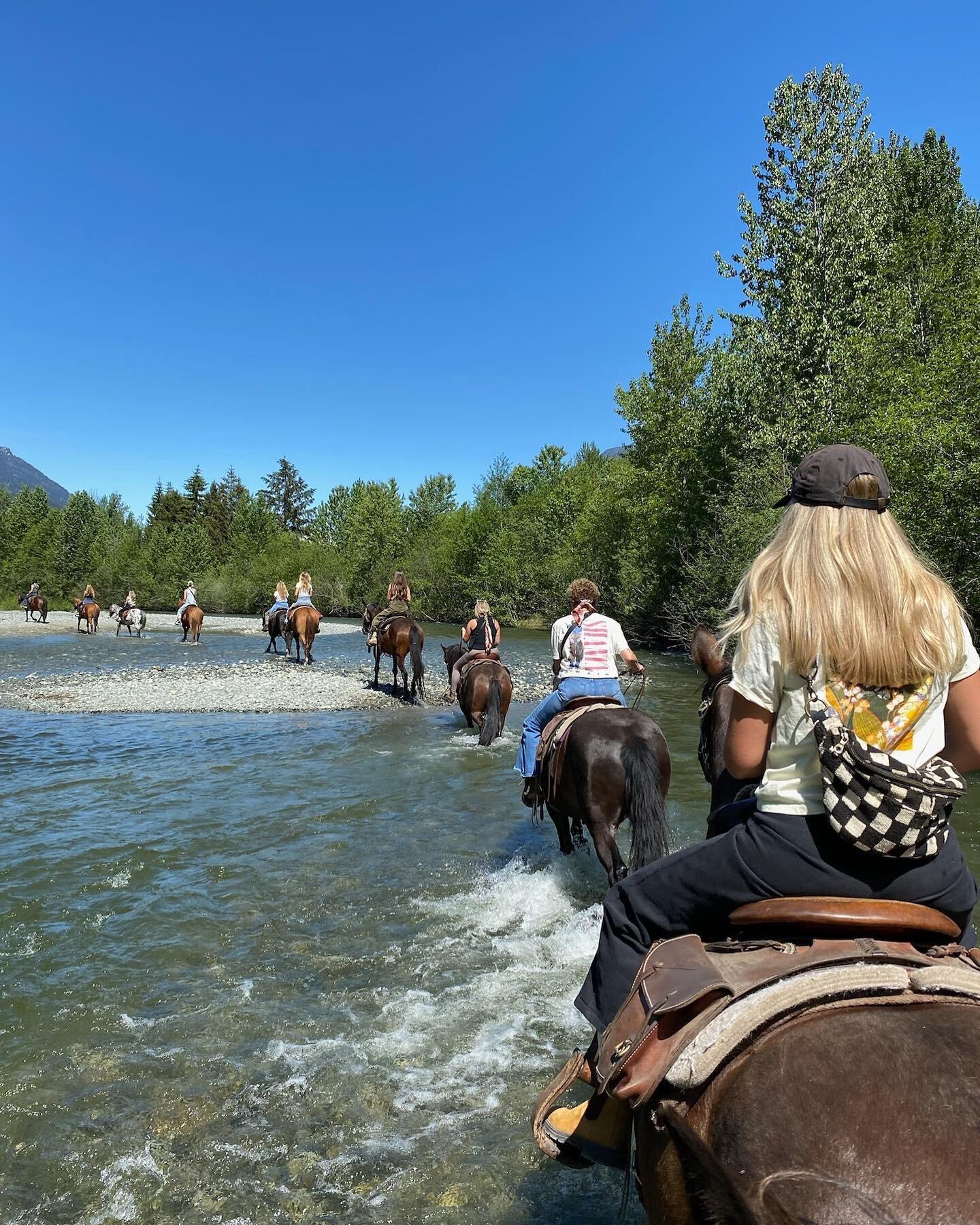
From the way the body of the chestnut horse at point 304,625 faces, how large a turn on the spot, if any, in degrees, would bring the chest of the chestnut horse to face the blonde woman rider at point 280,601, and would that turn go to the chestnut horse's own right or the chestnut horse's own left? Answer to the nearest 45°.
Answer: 0° — it already faces them

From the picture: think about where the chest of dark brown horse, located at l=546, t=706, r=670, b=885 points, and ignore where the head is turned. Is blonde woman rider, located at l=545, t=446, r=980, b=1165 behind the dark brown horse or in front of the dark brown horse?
behind

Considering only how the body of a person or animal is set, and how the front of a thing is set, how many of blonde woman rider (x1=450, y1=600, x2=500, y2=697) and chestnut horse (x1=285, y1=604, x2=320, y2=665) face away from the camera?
2

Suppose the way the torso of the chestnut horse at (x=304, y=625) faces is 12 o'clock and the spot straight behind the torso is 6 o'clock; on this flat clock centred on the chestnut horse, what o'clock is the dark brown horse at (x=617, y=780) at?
The dark brown horse is roughly at 6 o'clock from the chestnut horse.

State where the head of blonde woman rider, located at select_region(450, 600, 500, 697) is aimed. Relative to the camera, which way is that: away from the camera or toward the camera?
away from the camera

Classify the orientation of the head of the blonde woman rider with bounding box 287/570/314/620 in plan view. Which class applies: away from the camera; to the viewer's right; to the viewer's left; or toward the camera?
away from the camera

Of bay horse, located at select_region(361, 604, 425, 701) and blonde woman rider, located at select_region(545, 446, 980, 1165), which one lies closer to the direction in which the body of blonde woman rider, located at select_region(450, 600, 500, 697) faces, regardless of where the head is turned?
the bay horse

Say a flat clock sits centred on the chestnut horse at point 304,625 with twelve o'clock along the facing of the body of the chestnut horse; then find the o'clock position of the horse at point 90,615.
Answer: The horse is roughly at 11 o'clock from the chestnut horse.

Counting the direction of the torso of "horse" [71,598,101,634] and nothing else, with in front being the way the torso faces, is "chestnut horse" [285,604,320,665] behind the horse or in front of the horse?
behind

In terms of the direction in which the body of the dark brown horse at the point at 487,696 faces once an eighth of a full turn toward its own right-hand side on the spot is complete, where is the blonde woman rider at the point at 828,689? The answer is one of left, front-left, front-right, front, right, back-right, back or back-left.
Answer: back

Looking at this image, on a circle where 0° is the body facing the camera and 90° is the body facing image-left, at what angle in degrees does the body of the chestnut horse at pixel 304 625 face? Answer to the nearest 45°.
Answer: approximately 180°

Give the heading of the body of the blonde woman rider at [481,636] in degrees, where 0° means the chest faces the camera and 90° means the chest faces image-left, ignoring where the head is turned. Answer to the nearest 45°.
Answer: approximately 180°

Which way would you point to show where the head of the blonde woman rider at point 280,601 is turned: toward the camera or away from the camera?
away from the camera

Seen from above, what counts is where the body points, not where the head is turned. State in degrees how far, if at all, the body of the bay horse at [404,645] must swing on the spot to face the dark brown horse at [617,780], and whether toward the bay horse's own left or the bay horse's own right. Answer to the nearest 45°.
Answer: approximately 135° to the bay horse's own left
